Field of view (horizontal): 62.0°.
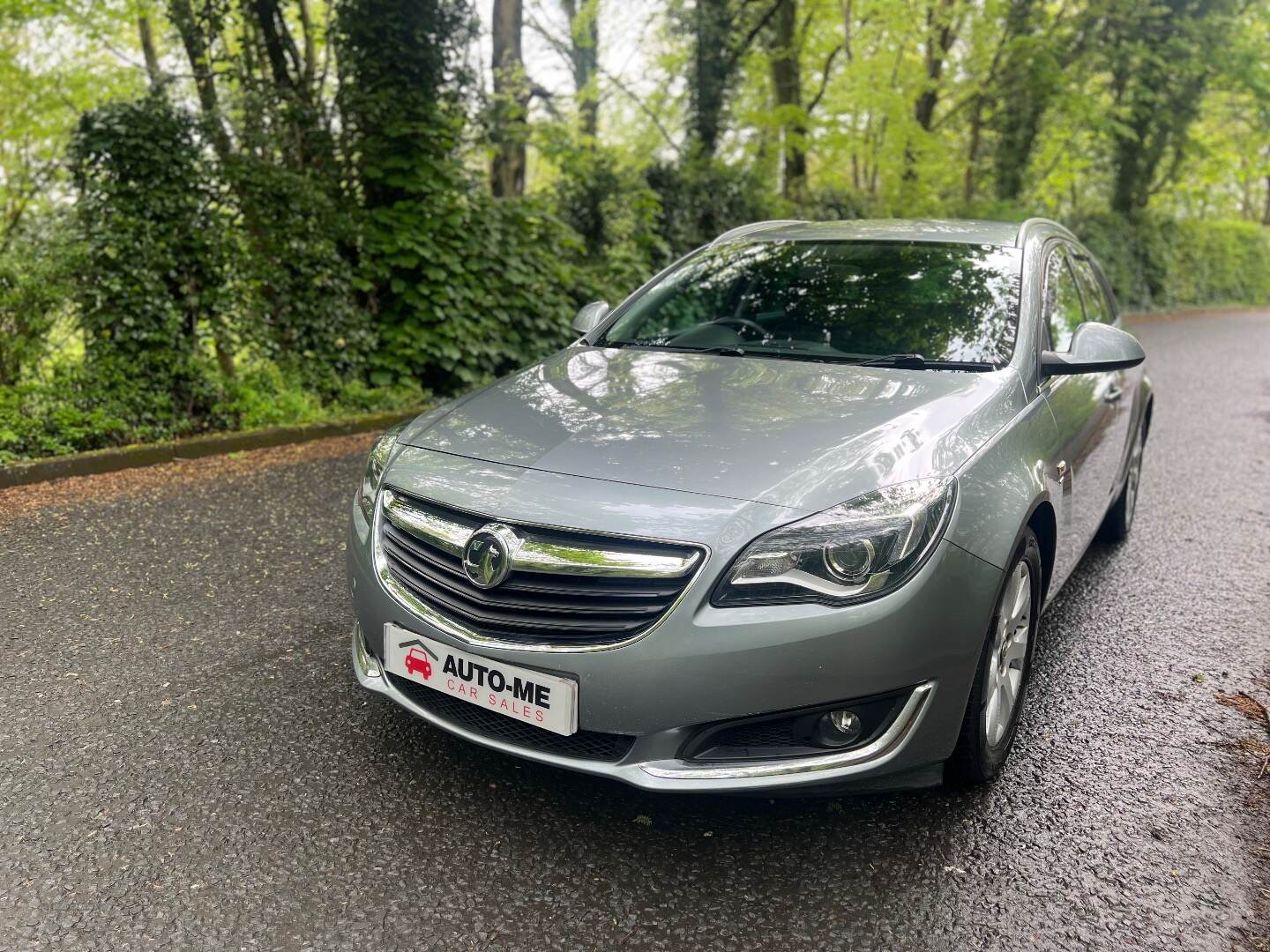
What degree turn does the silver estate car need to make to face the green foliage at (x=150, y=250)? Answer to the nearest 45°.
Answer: approximately 90° to its right

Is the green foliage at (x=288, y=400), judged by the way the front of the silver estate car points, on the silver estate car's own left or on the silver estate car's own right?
on the silver estate car's own right

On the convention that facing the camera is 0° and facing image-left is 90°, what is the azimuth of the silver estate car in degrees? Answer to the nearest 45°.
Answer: approximately 45°

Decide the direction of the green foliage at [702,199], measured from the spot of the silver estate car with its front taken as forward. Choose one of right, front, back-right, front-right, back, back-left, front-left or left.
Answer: back-right

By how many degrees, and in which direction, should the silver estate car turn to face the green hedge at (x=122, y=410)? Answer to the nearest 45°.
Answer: approximately 90° to its right

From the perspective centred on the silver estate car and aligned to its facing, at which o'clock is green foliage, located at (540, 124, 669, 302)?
The green foliage is roughly at 4 o'clock from the silver estate car.

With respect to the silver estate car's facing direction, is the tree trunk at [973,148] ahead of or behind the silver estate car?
behind

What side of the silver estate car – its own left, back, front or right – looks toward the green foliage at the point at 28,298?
right

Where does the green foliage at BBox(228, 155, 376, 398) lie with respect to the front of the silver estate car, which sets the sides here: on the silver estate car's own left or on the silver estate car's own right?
on the silver estate car's own right

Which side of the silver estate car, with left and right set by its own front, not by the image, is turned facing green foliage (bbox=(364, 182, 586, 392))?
right
